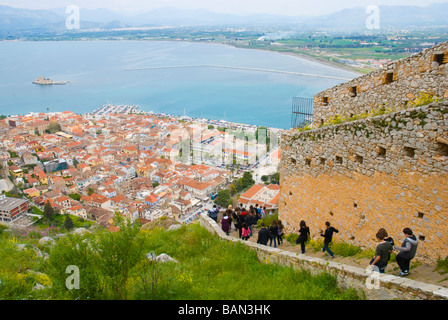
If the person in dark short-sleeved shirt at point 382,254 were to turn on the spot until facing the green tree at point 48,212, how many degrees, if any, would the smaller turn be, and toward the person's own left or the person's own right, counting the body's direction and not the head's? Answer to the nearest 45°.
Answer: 0° — they already face it

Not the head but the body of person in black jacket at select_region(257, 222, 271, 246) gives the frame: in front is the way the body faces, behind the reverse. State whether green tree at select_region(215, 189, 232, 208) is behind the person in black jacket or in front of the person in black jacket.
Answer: in front

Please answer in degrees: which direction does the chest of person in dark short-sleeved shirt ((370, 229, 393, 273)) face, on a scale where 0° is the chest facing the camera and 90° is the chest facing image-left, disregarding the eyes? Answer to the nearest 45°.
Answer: approximately 135°

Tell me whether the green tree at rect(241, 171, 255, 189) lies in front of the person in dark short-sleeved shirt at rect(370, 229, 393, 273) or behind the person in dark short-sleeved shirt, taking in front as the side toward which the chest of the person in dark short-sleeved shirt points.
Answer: in front

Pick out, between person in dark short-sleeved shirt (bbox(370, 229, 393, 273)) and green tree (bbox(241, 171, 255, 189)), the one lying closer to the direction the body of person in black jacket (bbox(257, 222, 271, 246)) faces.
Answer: the green tree

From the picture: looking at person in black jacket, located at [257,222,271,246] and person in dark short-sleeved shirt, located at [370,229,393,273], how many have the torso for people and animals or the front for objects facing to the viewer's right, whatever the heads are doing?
0

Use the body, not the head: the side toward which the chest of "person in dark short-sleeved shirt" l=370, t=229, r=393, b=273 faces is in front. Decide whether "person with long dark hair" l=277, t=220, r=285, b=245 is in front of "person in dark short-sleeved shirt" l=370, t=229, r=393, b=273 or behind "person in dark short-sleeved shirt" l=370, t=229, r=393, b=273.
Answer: in front

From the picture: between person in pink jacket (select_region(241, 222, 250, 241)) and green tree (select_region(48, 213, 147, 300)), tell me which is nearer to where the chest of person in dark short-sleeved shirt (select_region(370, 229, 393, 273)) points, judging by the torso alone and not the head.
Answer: the person in pink jacket
